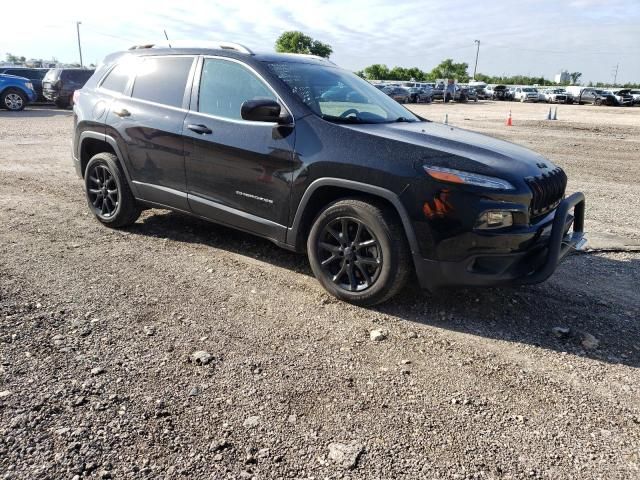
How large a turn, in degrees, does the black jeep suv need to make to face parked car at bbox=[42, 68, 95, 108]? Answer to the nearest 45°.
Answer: approximately 180°

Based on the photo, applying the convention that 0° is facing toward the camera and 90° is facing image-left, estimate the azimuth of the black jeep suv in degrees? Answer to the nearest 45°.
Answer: approximately 315°

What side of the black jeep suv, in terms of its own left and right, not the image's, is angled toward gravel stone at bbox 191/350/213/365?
right

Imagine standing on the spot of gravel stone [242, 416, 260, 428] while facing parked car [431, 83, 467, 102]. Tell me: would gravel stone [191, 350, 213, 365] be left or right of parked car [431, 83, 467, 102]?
left

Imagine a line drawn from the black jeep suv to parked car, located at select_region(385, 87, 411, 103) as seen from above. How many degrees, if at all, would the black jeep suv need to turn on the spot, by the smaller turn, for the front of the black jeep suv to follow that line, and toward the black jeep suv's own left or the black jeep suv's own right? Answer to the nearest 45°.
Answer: approximately 135° to the black jeep suv's own left

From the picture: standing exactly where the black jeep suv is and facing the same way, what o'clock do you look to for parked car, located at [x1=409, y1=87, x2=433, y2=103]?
The parked car is roughly at 8 o'clock from the black jeep suv.
